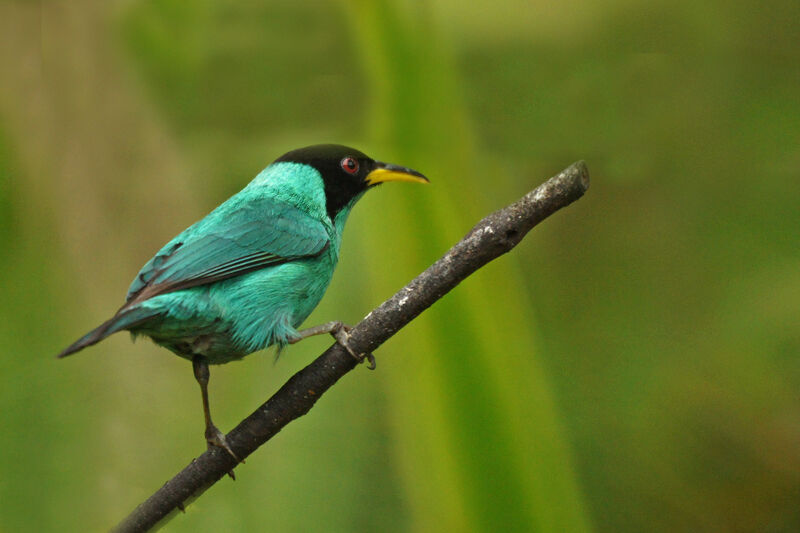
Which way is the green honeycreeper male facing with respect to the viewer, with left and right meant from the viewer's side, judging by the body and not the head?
facing to the right of the viewer
